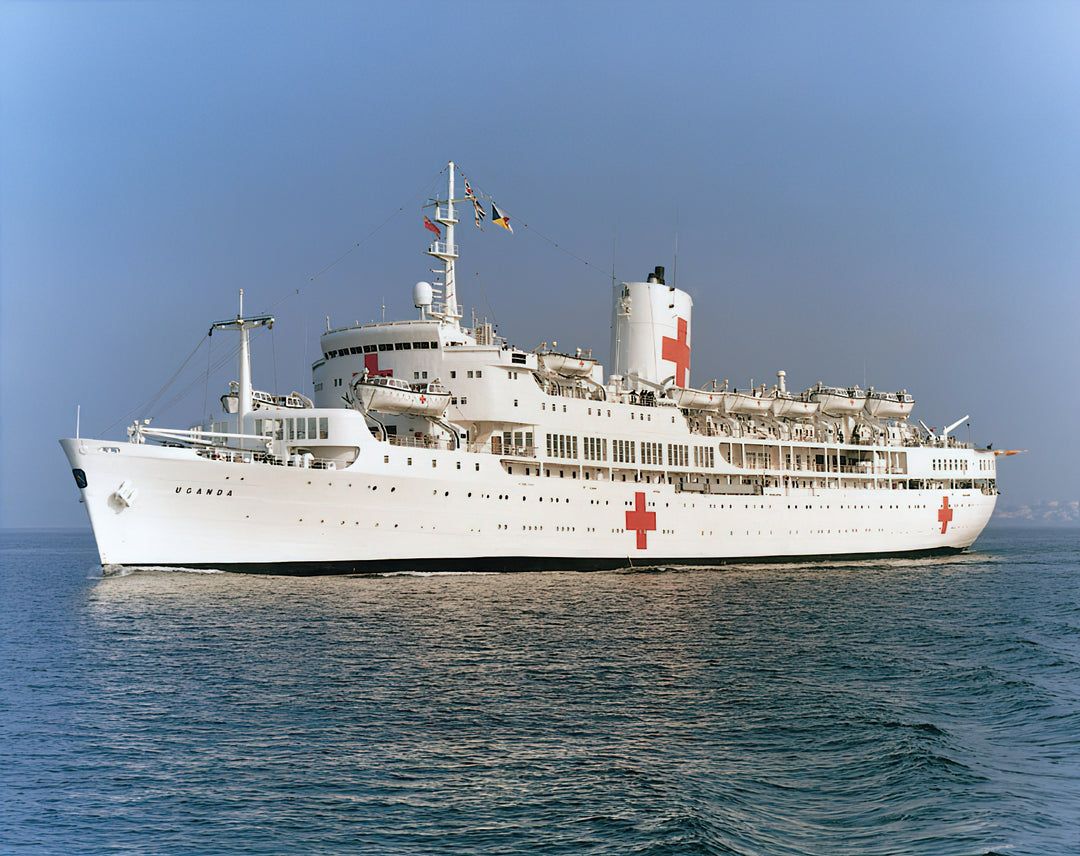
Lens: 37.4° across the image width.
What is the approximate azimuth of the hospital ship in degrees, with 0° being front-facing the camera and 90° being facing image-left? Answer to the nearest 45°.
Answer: approximately 45°
